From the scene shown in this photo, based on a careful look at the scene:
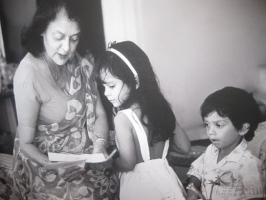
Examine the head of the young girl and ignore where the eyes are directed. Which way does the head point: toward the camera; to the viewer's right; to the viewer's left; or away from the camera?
to the viewer's left

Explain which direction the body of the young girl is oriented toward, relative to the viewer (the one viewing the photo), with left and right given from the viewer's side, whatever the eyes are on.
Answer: facing away from the viewer and to the left of the viewer
